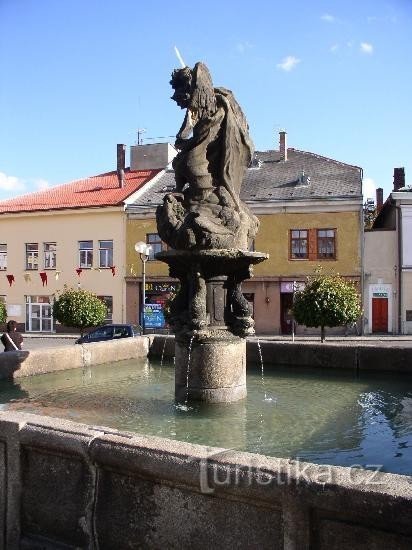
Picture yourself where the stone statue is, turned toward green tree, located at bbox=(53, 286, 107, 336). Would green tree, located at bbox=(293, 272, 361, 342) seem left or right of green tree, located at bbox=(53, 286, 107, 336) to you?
right

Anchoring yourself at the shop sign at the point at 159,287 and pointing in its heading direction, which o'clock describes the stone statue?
The stone statue is roughly at 12 o'clock from the shop sign.

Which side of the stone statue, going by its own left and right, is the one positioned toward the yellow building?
right

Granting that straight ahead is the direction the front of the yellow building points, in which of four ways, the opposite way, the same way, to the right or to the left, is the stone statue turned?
to the right

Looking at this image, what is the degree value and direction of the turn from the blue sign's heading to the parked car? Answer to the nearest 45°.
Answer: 0° — it already faces it

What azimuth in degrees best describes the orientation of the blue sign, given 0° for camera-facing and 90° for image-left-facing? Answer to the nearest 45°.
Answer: approximately 0°

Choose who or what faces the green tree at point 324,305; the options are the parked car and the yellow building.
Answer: the yellow building

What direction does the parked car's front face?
to the viewer's left

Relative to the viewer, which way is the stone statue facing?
to the viewer's left
